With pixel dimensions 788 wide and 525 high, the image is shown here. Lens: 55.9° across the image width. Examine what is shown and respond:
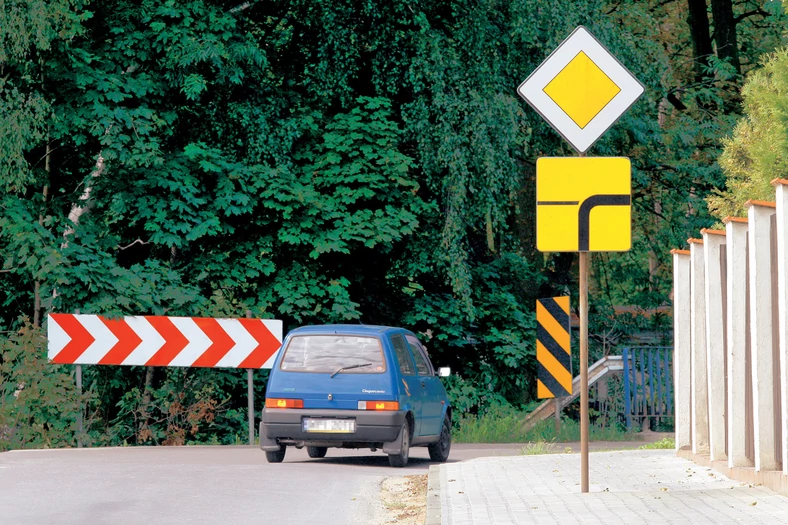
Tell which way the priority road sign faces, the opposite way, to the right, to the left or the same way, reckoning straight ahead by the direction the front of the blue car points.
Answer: the opposite way

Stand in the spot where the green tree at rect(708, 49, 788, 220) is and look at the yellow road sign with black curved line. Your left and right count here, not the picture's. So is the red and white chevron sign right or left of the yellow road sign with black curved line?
right

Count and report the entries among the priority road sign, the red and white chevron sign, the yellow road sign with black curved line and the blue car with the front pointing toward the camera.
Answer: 3

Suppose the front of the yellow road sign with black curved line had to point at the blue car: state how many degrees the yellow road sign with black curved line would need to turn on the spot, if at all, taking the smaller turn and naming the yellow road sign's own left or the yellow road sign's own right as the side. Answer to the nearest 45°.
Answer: approximately 135° to the yellow road sign's own right

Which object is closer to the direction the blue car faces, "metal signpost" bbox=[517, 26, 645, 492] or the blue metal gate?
the blue metal gate

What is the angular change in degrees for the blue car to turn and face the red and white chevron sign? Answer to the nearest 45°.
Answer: approximately 45° to its left

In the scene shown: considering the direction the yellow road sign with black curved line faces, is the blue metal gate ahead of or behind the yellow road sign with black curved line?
behind

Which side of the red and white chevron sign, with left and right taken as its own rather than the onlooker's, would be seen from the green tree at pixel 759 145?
left

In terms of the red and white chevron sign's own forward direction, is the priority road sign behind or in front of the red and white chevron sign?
in front

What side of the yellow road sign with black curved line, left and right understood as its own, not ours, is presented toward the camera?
front

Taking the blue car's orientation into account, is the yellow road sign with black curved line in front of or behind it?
behind

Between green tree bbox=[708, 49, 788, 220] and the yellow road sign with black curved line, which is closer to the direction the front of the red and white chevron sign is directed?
the yellow road sign with black curved line

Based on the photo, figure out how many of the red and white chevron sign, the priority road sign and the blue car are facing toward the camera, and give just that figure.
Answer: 2

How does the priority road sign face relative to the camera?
toward the camera

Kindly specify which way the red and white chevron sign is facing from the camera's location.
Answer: facing the viewer

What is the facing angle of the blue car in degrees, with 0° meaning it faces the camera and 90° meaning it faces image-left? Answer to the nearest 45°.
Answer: approximately 180°
